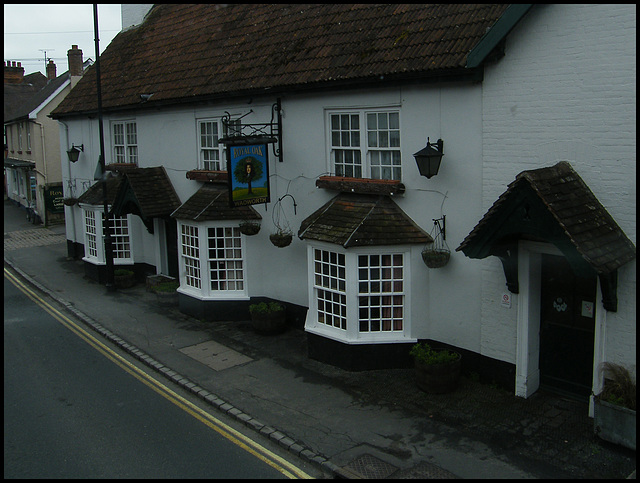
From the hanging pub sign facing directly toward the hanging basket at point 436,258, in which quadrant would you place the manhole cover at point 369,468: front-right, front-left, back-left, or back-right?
front-right

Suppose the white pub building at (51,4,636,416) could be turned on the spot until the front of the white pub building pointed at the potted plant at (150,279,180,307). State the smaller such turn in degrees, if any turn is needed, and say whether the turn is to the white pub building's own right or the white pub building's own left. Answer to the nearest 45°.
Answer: approximately 90° to the white pub building's own right

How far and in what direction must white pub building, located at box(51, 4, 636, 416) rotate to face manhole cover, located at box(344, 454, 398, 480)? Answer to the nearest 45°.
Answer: approximately 45° to its left

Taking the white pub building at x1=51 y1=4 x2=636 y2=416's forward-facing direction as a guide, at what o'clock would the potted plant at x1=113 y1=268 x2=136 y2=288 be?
The potted plant is roughly at 3 o'clock from the white pub building.

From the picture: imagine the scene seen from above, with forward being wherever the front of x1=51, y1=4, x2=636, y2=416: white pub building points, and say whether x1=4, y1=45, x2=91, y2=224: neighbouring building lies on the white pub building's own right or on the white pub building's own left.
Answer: on the white pub building's own right

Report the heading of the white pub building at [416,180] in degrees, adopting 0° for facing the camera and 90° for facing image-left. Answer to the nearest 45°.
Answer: approximately 45°

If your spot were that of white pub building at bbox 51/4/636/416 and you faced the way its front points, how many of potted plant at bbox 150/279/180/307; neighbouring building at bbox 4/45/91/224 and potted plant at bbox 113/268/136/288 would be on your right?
3

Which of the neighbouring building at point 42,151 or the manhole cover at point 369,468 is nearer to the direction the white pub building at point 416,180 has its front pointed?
the manhole cover

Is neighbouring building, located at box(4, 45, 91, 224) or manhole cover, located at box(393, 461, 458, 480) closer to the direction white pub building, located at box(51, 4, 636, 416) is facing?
the manhole cover

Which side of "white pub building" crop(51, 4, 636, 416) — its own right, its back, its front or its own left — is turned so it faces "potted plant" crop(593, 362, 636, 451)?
left

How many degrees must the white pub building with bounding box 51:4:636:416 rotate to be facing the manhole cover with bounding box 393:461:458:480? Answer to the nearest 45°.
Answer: approximately 45° to its left
